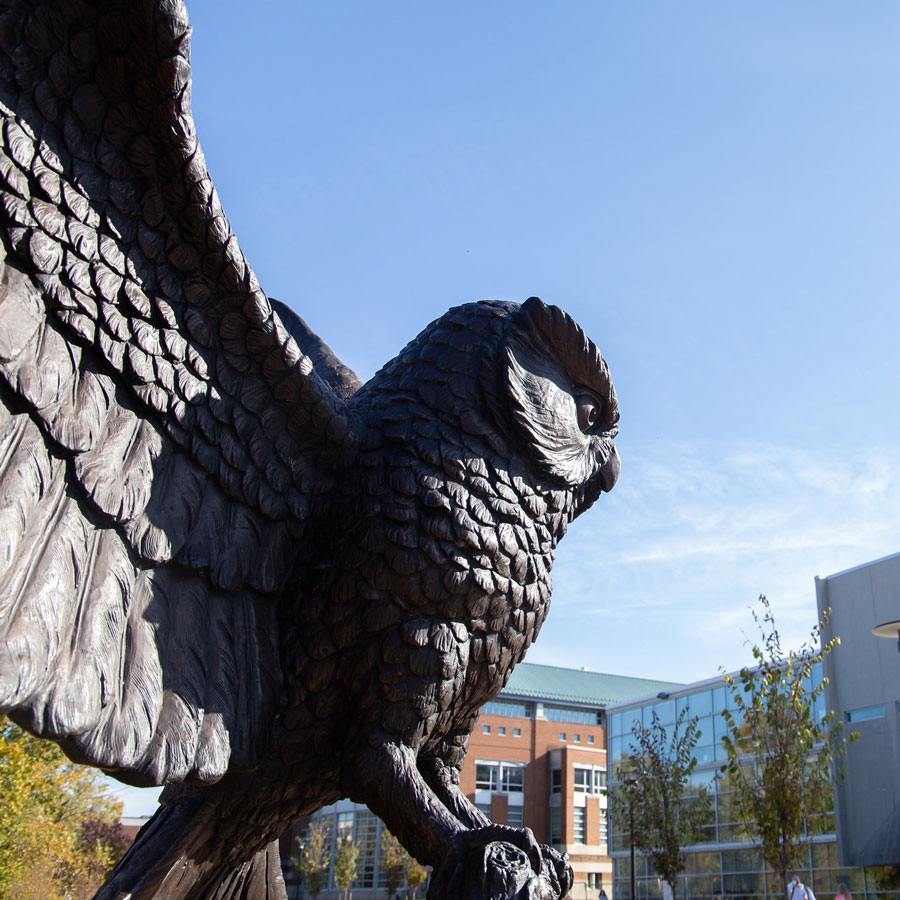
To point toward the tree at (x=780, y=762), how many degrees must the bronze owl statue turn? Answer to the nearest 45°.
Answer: approximately 45° to its left

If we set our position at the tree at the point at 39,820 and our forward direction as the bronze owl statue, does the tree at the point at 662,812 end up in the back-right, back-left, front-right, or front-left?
front-left

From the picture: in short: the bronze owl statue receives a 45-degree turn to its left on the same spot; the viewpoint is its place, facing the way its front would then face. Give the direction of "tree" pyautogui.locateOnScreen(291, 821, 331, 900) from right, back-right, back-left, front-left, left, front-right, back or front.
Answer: front-left

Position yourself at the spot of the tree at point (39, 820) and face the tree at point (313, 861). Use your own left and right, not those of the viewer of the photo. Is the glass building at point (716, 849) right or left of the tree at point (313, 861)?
right

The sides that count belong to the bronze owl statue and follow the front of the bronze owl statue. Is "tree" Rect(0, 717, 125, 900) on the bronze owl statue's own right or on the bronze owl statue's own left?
on the bronze owl statue's own left

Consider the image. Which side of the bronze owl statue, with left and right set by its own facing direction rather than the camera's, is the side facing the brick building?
left

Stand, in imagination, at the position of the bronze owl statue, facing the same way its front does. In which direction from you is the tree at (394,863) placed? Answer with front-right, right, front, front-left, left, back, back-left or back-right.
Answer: left

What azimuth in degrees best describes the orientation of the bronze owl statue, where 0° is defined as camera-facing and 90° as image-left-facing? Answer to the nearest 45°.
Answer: approximately 270°

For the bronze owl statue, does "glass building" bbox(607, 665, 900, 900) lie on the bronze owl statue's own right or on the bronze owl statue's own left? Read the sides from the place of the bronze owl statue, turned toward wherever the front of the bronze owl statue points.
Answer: on the bronze owl statue's own left

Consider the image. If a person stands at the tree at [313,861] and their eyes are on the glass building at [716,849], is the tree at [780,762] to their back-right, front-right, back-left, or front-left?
front-right

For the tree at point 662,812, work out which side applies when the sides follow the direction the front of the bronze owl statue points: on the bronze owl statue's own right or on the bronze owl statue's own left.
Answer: on the bronze owl statue's own left
